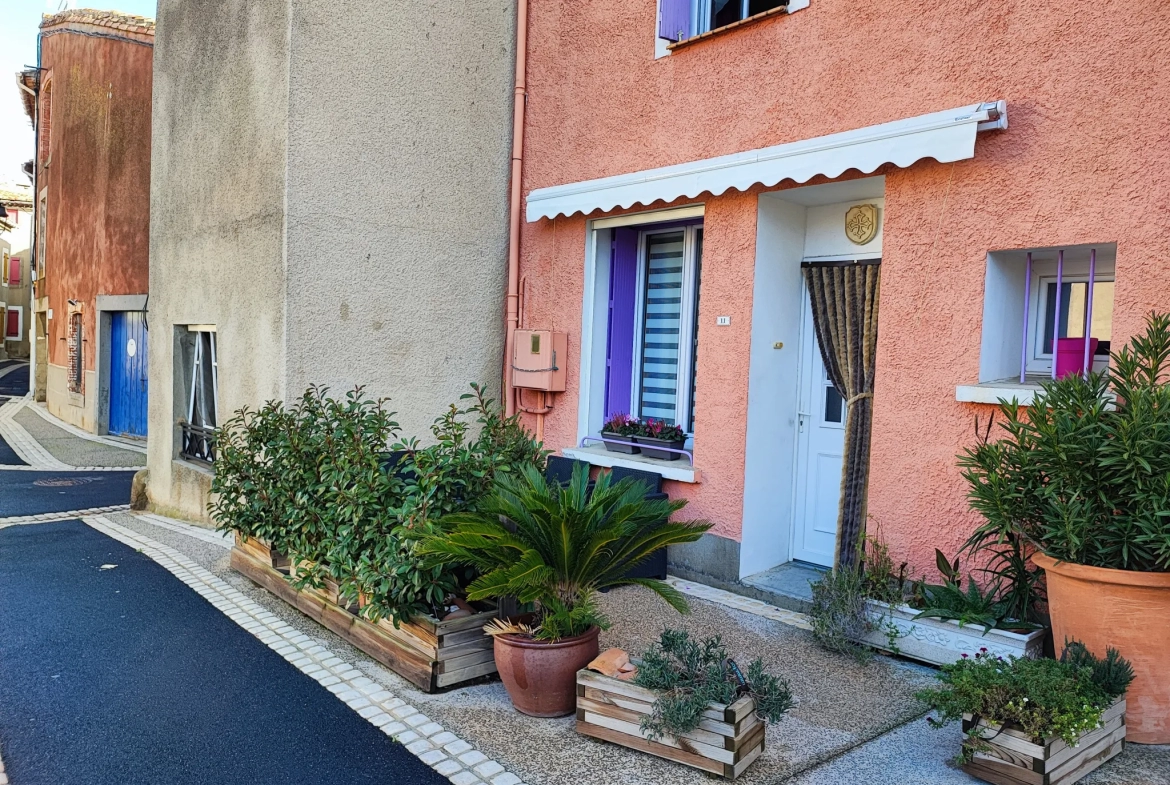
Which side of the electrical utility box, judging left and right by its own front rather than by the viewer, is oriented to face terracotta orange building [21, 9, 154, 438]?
right

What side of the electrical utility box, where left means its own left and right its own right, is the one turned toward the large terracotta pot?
left

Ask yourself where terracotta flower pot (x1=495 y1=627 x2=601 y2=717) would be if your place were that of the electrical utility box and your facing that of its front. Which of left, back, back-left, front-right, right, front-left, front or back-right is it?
front-left

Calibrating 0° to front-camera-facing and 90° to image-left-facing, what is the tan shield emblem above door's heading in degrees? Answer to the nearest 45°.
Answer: approximately 45°

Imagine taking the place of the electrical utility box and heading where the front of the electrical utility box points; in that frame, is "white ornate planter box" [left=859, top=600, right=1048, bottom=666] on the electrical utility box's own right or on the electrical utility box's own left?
on the electrical utility box's own left

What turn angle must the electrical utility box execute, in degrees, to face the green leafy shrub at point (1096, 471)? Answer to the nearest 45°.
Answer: approximately 90° to its left

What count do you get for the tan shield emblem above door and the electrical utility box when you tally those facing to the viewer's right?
0

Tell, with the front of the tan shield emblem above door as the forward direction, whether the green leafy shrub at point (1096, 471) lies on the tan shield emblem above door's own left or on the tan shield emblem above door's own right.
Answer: on the tan shield emblem above door's own left

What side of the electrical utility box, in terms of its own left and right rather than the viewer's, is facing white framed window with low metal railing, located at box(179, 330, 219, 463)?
right

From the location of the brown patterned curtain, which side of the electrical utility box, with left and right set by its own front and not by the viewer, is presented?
left
